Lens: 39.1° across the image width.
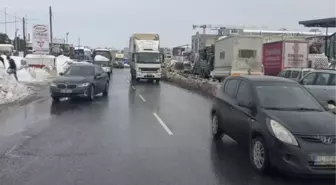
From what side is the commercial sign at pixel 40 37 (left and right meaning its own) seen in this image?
front

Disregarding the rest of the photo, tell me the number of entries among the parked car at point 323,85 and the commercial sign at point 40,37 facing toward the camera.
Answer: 1

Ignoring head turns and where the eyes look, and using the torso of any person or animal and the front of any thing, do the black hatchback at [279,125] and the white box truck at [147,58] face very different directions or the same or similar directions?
same or similar directions

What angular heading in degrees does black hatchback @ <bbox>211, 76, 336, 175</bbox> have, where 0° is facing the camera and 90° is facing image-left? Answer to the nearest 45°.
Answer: approximately 315°

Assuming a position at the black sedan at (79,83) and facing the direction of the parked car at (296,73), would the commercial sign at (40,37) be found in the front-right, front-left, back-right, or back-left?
back-left

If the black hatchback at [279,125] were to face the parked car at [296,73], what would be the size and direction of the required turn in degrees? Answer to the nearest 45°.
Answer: approximately 135° to its left

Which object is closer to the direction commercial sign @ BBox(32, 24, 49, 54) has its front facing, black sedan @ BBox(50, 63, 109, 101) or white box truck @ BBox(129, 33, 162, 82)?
the black sedan

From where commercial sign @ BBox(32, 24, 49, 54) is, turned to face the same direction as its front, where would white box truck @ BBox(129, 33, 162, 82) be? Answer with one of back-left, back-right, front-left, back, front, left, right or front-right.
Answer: left

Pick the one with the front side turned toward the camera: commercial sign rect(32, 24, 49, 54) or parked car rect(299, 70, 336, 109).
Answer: the commercial sign
